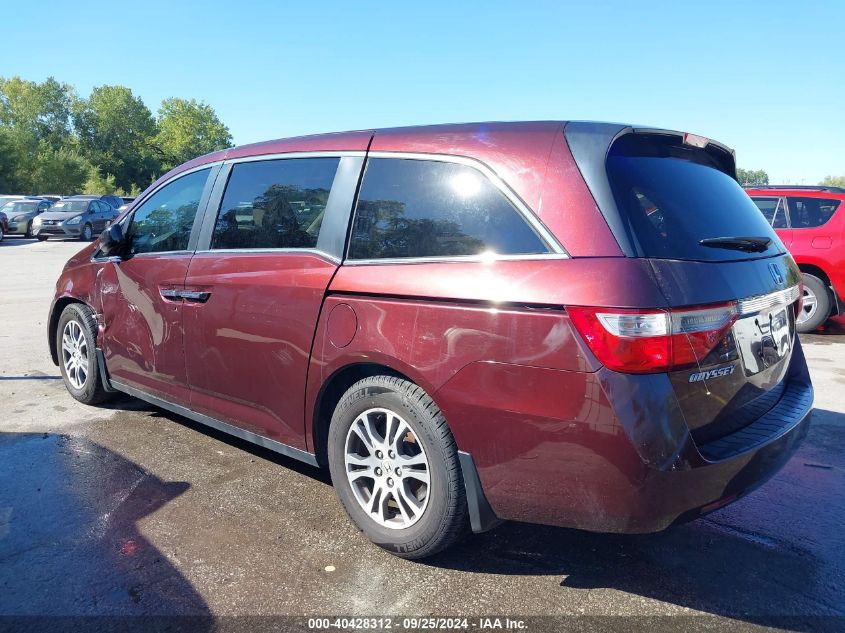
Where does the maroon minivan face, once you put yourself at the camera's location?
facing away from the viewer and to the left of the viewer

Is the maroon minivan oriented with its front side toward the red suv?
no
